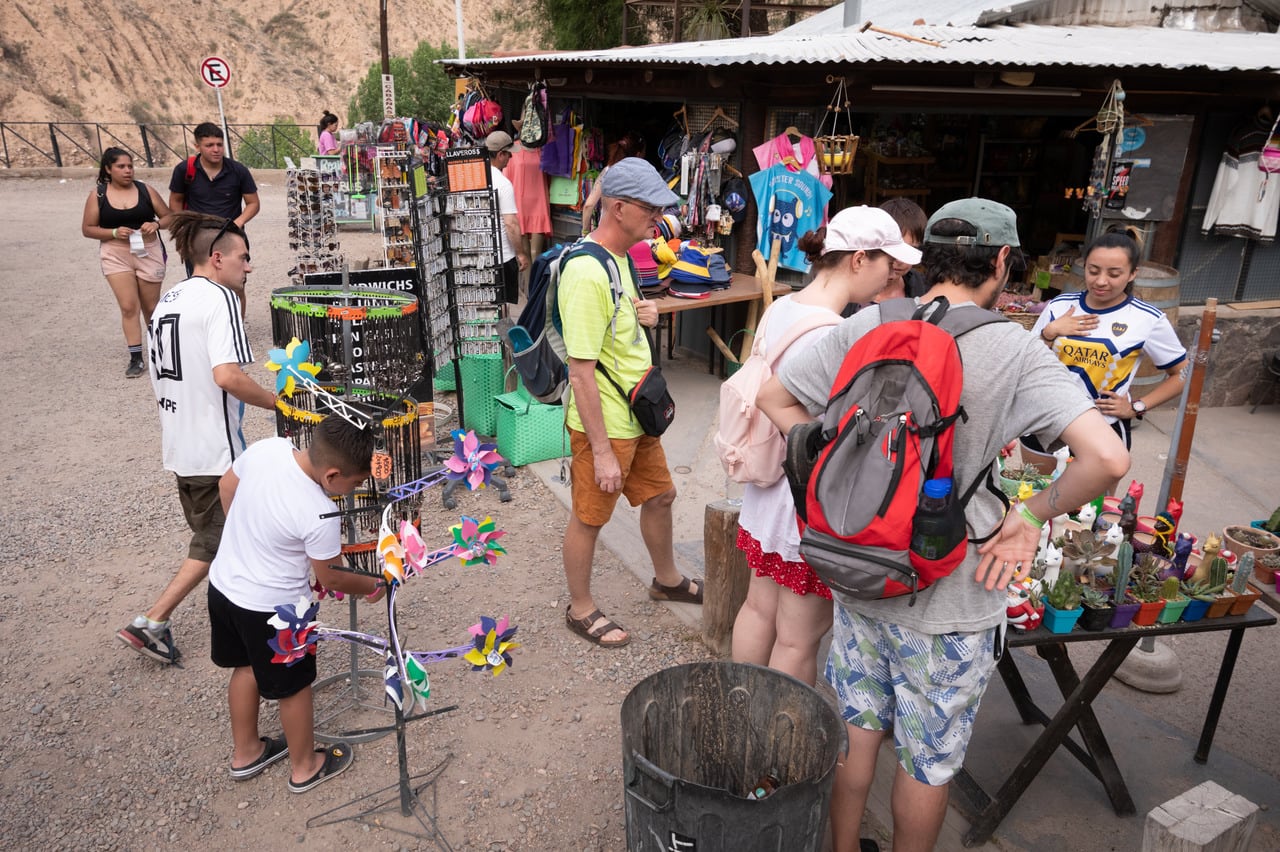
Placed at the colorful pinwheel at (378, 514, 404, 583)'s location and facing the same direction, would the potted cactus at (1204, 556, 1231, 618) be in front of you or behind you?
behind

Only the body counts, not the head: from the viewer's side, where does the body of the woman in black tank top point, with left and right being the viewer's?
facing the viewer

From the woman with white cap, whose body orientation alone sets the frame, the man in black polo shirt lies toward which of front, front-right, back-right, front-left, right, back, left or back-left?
left

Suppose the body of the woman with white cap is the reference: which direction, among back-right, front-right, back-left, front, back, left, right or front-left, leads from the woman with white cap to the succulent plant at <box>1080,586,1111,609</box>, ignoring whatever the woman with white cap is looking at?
front-right

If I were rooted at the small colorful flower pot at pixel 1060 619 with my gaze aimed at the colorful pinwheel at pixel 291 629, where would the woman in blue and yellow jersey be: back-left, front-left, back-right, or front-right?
back-right

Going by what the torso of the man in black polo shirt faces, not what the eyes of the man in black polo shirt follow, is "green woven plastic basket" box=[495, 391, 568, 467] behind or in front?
in front

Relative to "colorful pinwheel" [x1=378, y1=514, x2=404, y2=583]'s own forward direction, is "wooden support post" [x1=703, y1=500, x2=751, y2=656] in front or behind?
behind

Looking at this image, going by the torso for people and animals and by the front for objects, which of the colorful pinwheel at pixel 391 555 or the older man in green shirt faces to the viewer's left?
the colorful pinwheel

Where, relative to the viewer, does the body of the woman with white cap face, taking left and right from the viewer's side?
facing away from the viewer and to the right of the viewer

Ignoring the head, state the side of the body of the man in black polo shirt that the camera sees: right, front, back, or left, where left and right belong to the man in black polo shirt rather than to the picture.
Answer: front

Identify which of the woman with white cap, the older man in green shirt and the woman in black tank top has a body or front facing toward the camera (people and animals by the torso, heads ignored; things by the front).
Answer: the woman in black tank top

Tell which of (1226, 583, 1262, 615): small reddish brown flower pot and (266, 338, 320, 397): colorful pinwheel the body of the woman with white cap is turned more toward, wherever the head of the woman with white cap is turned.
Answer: the small reddish brown flower pot

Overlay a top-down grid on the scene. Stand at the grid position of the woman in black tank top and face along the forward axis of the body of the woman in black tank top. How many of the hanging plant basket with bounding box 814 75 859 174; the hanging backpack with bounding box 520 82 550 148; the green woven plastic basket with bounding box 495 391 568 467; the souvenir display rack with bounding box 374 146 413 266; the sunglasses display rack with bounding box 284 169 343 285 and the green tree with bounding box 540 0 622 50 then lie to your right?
0

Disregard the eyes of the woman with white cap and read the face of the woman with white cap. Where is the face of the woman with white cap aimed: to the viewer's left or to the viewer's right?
to the viewer's right

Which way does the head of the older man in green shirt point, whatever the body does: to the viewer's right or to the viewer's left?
to the viewer's right

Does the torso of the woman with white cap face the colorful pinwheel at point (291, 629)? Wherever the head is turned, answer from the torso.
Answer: no

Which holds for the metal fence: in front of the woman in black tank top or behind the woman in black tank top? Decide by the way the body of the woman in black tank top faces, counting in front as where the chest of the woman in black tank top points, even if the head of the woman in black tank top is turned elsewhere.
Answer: behind

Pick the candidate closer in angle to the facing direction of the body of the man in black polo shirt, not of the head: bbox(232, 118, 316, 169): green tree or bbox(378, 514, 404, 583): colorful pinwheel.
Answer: the colorful pinwheel
